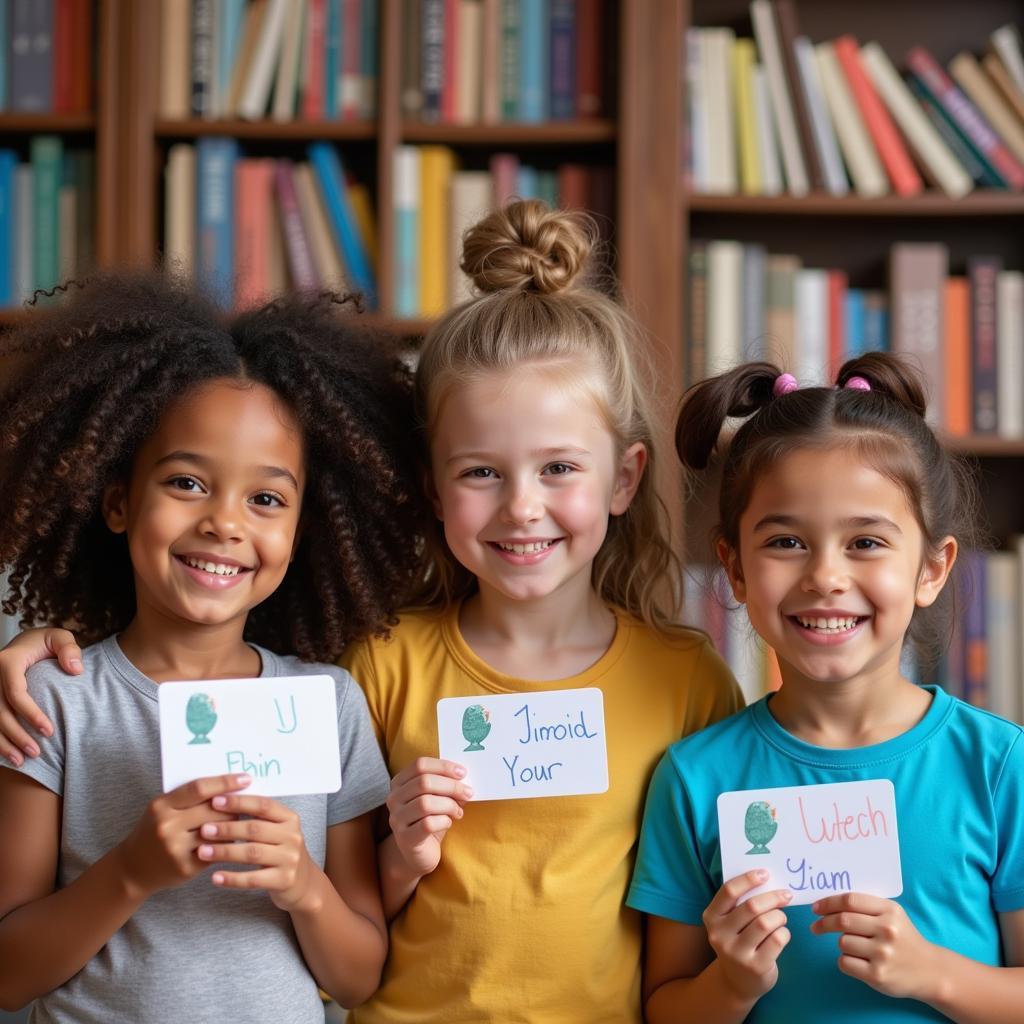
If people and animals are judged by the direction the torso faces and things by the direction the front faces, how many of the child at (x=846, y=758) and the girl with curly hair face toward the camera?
2

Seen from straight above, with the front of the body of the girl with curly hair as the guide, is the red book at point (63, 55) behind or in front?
behind

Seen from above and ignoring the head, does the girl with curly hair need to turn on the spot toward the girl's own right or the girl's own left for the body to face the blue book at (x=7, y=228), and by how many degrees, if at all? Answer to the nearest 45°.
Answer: approximately 180°

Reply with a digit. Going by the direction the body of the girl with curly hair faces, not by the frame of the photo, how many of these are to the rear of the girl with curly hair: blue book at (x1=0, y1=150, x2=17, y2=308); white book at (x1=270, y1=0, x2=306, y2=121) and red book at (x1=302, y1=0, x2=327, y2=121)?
3

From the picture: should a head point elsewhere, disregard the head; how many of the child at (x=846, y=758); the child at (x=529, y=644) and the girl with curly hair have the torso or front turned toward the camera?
3

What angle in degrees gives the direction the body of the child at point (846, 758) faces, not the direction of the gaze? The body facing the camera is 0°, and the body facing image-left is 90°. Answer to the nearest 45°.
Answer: approximately 0°
